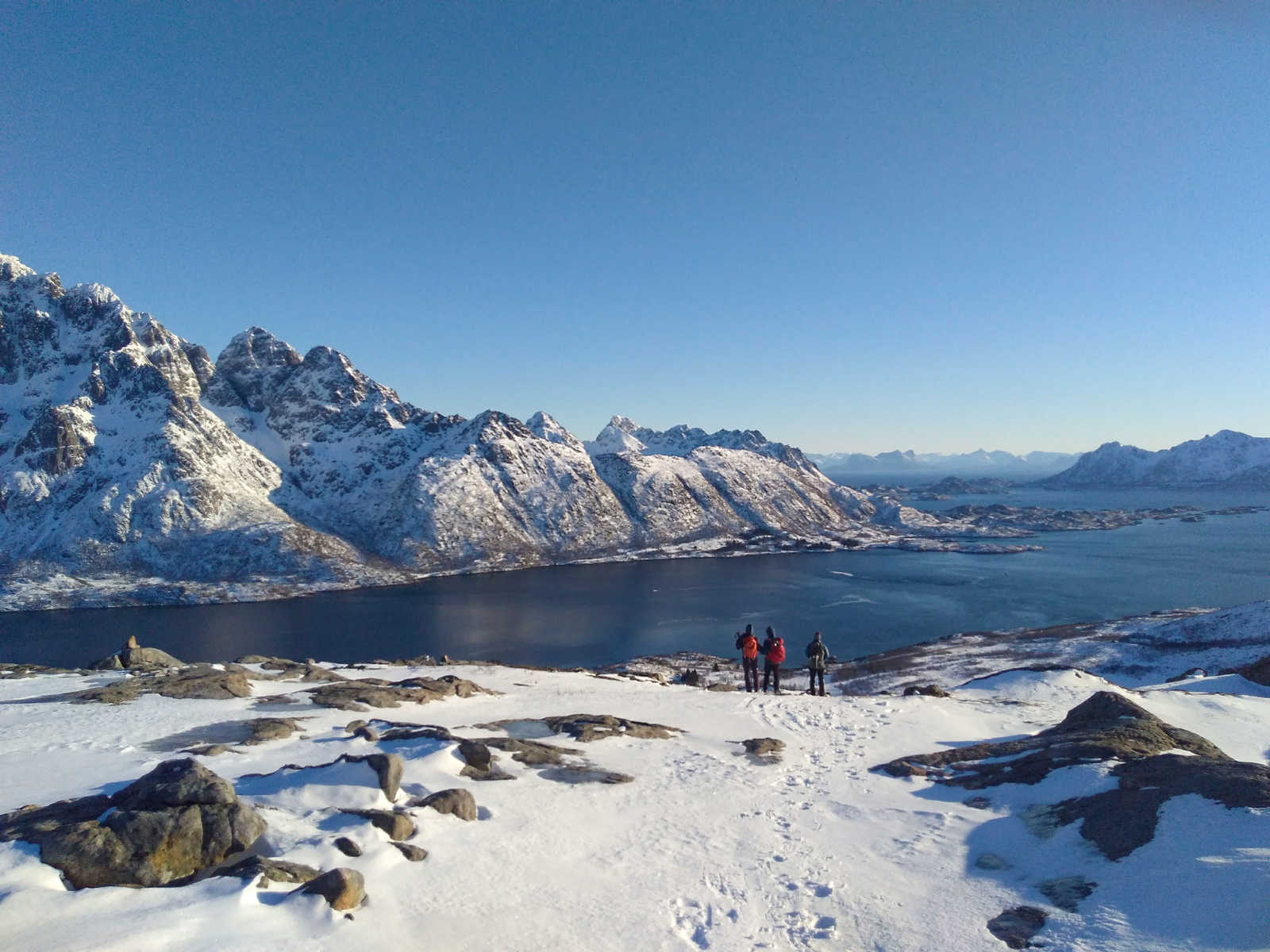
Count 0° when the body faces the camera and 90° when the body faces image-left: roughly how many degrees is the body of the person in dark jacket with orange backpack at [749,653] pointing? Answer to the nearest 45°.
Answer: approximately 180°

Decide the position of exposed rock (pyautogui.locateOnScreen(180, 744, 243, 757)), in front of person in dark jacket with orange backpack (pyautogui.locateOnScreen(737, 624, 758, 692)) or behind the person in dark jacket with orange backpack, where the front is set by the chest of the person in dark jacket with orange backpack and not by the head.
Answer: behind

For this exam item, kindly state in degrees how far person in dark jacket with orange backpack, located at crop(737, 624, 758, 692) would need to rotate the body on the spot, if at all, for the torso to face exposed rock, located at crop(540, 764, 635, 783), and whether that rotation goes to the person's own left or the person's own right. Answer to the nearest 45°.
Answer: approximately 180°

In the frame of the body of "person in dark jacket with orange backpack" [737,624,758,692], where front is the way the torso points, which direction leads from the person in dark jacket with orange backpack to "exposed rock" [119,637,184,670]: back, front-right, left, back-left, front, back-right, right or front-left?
left

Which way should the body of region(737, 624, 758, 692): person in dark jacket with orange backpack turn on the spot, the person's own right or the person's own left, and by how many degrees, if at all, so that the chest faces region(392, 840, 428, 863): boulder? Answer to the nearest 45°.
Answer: approximately 180°

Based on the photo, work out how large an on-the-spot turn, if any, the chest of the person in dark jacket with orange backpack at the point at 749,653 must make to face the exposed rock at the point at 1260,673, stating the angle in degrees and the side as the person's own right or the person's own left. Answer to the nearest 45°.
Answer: approximately 90° to the person's own right

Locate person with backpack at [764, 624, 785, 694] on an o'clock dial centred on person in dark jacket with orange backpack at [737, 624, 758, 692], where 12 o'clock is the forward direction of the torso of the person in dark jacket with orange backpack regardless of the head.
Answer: The person with backpack is roughly at 3 o'clock from the person in dark jacket with orange backpack.

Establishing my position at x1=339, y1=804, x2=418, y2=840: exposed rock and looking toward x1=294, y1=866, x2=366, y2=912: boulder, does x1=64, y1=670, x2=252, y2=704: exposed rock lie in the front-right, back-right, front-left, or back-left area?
back-right

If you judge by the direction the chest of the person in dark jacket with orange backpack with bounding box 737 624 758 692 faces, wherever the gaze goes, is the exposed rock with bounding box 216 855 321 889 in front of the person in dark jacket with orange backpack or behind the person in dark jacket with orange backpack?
behind

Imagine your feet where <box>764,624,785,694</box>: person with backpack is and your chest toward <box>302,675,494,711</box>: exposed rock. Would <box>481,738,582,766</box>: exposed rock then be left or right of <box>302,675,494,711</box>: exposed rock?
left

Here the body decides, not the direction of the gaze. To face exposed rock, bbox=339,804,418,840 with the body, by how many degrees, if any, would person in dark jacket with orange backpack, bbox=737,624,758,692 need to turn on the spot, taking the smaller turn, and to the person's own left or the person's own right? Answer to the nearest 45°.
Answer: approximately 180°
